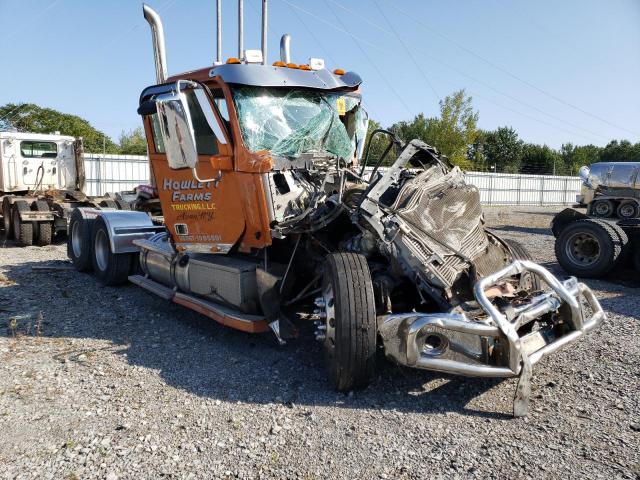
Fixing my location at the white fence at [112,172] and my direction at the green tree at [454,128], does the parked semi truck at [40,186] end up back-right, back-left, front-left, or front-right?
back-right

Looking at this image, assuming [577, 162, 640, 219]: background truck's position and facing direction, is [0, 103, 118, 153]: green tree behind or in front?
behind

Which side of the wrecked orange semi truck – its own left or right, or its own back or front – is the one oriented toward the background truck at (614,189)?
left

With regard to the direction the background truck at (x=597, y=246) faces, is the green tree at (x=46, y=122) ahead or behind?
behind

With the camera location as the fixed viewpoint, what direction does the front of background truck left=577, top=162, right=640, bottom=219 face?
facing to the right of the viewer

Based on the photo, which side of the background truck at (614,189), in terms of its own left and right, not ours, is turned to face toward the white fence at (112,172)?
back

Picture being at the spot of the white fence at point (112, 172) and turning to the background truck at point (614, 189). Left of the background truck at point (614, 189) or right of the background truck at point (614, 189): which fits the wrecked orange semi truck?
right

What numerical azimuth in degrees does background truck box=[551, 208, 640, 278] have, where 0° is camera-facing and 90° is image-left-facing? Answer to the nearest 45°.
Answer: approximately 315°

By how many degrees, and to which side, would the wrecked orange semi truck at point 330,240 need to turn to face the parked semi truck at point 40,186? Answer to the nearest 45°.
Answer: approximately 180°

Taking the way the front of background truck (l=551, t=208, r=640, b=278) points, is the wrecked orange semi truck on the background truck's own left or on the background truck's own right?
on the background truck's own right
